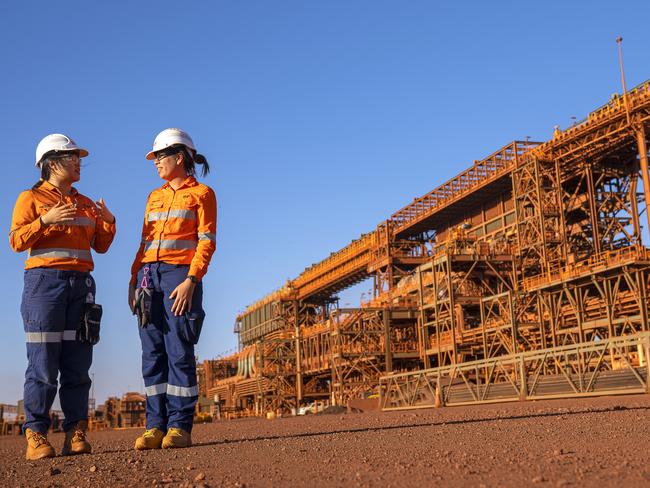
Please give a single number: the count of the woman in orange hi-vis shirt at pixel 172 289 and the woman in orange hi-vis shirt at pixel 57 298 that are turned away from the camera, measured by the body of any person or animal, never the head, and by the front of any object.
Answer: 0

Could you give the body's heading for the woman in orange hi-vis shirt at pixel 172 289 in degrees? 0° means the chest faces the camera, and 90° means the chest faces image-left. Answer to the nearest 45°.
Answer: approximately 45°

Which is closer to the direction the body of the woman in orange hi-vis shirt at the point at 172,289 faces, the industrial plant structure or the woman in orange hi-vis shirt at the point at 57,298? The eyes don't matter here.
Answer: the woman in orange hi-vis shirt

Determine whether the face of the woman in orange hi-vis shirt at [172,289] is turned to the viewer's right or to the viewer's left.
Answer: to the viewer's left

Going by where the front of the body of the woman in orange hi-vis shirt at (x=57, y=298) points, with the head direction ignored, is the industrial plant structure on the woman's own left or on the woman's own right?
on the woman's own left

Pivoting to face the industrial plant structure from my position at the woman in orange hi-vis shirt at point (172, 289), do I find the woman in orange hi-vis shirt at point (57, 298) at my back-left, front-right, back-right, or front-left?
back-left

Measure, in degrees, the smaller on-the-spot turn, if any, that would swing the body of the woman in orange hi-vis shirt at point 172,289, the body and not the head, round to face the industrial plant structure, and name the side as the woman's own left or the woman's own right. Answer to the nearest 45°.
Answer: approximately 180°

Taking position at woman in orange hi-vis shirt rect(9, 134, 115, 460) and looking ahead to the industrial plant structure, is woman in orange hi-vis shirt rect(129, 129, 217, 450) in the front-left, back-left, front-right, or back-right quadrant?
front-right

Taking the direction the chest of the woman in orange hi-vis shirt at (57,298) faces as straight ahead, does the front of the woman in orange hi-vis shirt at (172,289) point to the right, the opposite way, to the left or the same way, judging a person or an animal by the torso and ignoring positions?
to the right
